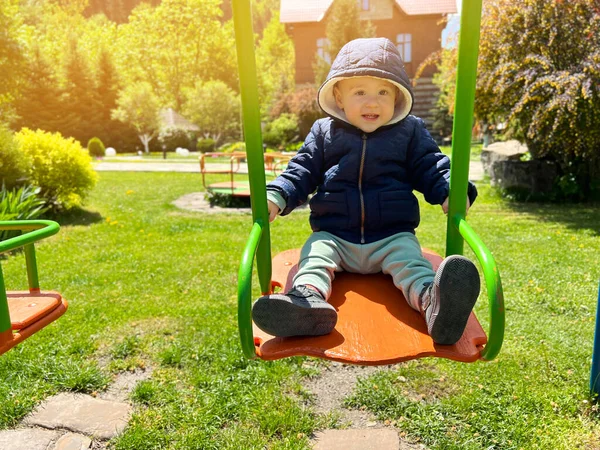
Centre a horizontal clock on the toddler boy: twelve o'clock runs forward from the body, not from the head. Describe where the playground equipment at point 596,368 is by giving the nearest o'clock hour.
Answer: The playground equipment is roughly at 8 o'clock from the toddler boy.

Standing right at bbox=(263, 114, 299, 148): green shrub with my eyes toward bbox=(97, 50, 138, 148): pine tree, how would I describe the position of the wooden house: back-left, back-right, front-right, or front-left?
front-right

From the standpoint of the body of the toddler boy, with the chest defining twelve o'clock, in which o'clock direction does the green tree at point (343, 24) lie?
The green tree is roughly at 6 o'clock from the toddler boy.

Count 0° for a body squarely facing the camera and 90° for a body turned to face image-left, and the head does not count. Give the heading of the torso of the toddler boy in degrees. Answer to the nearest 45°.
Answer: approximately 0°

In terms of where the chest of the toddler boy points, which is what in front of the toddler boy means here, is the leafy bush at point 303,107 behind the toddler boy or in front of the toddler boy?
behind

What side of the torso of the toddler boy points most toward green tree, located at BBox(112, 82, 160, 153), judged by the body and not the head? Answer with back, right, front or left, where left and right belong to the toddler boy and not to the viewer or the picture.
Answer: back

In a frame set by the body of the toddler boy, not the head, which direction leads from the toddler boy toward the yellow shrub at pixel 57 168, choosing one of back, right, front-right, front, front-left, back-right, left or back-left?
back-right

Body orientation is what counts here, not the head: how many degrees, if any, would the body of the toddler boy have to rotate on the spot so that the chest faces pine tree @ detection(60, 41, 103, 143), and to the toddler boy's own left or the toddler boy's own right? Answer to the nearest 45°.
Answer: approximately 135° to the toddler boy's own right

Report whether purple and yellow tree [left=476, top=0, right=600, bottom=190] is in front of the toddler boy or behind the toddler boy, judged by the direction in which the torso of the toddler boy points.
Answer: behind

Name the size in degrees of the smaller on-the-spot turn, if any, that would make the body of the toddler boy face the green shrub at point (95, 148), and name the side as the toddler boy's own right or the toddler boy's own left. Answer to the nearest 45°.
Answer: approximately 135° to the toddler boy's own right
